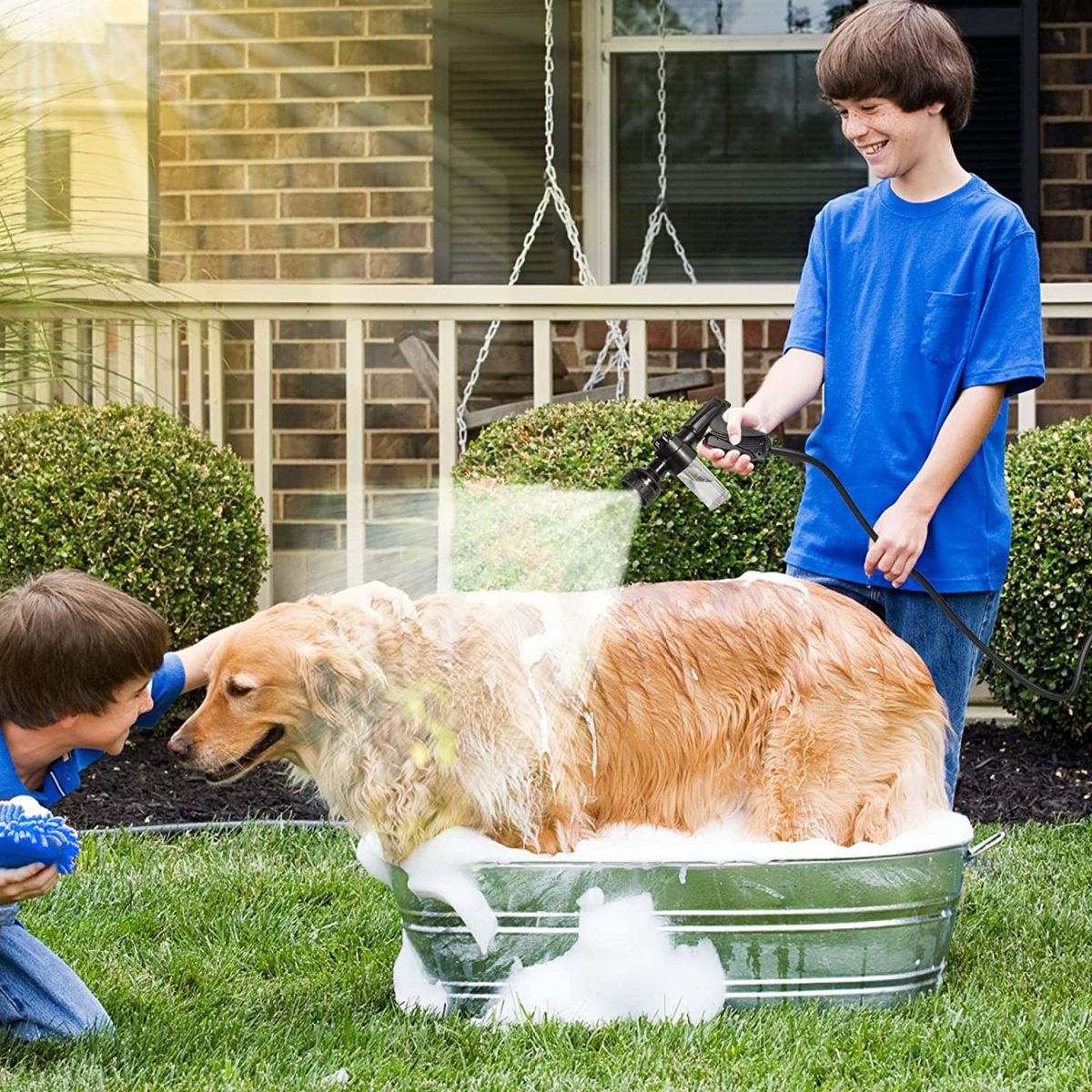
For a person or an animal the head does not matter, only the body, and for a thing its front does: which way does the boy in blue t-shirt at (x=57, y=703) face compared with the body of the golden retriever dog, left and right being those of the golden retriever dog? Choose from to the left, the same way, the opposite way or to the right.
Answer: the opposite way

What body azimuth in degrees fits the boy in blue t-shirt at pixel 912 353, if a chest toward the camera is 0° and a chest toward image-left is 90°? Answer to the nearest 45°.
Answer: approximately 45°

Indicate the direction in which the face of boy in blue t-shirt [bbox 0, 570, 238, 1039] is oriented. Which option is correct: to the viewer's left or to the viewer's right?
to the viewer's right

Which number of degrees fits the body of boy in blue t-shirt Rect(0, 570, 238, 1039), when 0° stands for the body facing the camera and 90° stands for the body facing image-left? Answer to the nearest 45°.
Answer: approximately 270°

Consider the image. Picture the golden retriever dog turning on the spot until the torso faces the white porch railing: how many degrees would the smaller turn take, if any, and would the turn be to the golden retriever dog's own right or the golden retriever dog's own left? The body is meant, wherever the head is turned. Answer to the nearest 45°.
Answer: approximately 90° to the golden retriever dog's own right

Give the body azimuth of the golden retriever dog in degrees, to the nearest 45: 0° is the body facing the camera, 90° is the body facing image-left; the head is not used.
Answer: approximately 90°

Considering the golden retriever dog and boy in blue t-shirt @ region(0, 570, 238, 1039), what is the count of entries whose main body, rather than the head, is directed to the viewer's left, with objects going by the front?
1

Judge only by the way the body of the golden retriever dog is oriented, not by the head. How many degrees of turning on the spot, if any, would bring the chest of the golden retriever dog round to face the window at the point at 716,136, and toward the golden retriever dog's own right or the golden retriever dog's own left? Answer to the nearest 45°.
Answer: approximately 90° to the golden retriever dog's own right
